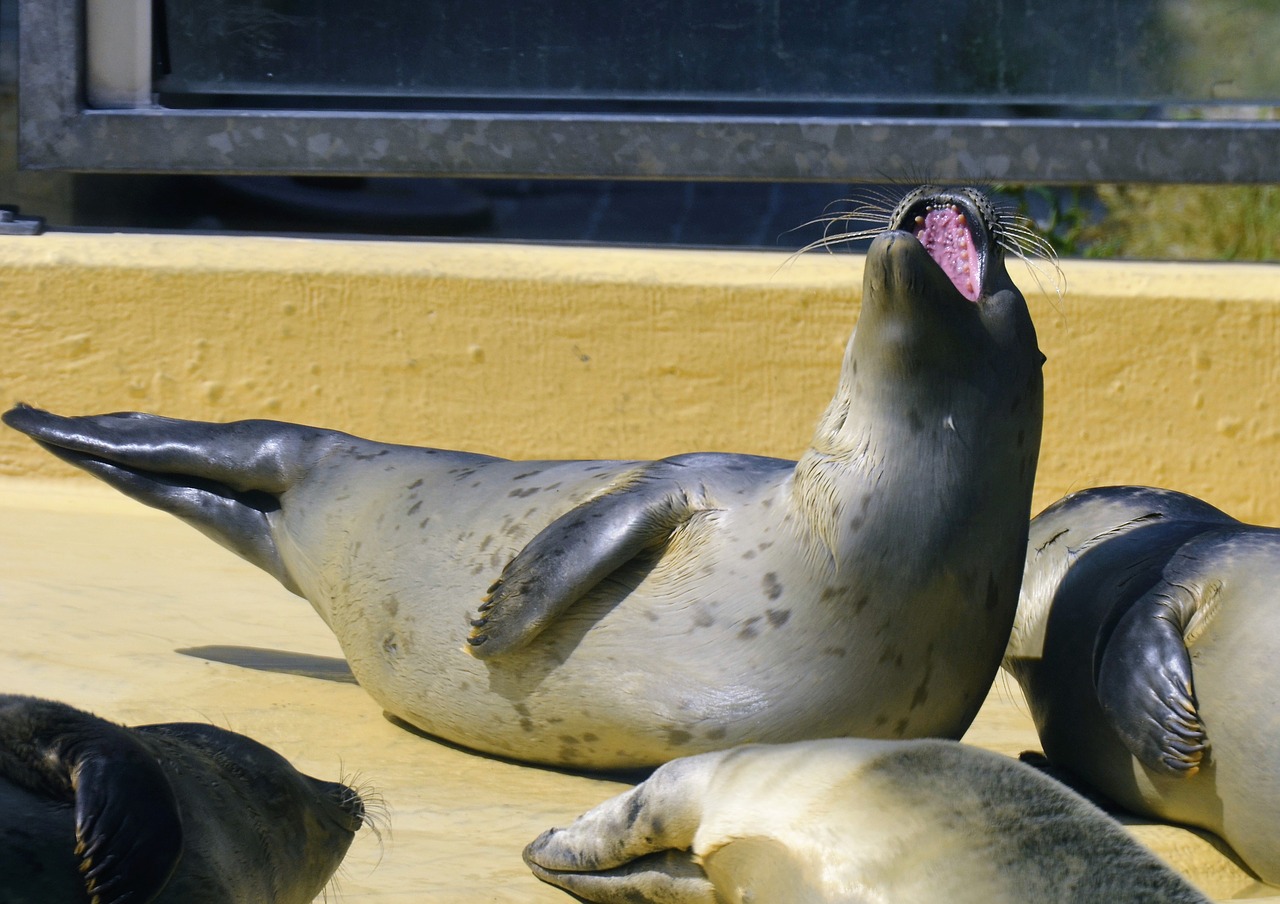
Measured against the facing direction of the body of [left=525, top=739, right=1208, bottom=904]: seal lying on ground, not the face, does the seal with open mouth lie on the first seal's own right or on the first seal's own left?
on the first seal's own left

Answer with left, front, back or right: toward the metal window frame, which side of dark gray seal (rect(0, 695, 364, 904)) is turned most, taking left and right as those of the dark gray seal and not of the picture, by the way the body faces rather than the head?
left

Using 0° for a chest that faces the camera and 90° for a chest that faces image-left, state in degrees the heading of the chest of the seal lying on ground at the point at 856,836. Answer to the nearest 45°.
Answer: approximately 270°

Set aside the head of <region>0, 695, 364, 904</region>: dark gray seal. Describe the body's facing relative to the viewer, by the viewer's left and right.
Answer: facing to the right of the viewer

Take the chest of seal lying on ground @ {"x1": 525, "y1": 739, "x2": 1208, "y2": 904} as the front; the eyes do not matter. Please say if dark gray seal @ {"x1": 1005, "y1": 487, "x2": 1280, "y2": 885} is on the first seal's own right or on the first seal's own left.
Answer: on the first seal's own left

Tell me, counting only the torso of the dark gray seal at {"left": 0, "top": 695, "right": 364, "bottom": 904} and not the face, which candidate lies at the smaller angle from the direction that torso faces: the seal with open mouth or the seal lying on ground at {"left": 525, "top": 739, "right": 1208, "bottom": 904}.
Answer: the seal lying on ground

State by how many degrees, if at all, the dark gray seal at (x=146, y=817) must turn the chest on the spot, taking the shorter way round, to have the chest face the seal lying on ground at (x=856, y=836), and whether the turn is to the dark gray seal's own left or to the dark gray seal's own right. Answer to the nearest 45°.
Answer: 0° — it already faces it

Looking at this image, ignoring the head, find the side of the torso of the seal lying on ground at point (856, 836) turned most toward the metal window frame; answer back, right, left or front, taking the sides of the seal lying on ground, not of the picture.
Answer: left

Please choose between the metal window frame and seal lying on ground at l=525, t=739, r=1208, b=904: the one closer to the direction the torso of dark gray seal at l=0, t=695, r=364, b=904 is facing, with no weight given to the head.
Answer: the seal lying on ground

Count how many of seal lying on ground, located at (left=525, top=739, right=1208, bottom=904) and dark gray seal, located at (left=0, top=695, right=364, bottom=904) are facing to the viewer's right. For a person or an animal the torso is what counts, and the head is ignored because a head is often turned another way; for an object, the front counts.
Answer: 2
